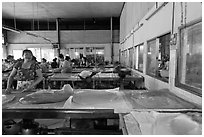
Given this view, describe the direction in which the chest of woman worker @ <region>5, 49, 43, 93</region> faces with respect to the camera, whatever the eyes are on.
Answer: toward the camera

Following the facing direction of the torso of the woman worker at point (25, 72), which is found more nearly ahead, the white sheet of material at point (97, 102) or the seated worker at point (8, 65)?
the white sheet of material

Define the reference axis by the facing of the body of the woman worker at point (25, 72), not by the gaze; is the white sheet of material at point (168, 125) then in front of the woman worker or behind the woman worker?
in front

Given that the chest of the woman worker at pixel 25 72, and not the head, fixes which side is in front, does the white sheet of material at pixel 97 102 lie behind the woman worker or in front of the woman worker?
in front

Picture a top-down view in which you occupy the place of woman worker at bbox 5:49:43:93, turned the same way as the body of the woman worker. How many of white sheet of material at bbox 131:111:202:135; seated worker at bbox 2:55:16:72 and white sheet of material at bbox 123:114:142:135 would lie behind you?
1

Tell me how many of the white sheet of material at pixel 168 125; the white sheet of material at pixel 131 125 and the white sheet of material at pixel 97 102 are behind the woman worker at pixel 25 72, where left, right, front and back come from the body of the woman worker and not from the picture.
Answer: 0

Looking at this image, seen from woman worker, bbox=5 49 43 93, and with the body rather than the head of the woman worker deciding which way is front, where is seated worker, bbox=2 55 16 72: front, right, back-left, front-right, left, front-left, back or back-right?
back

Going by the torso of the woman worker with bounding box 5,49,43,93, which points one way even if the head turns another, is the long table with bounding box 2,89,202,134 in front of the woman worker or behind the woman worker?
in front

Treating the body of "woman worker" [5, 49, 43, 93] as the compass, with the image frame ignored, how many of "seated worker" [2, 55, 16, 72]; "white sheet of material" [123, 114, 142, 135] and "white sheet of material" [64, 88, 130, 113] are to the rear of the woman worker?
1
